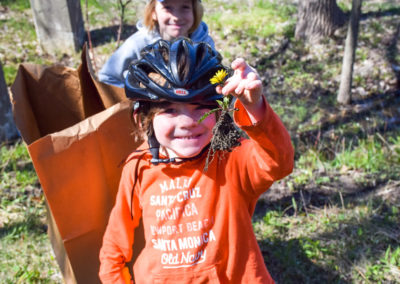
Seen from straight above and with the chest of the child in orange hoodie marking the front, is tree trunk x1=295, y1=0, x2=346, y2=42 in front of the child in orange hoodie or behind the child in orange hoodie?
behind

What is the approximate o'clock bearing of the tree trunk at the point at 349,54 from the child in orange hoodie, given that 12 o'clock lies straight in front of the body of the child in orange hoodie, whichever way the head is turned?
The tree trunk is roughly at 7 o'clock from the child in orange hoodie.

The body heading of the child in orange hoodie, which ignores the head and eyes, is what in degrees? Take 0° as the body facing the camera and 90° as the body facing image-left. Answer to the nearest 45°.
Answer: approximately 0°

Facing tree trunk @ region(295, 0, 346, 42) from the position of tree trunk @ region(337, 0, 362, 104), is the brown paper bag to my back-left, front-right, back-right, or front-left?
back-left
